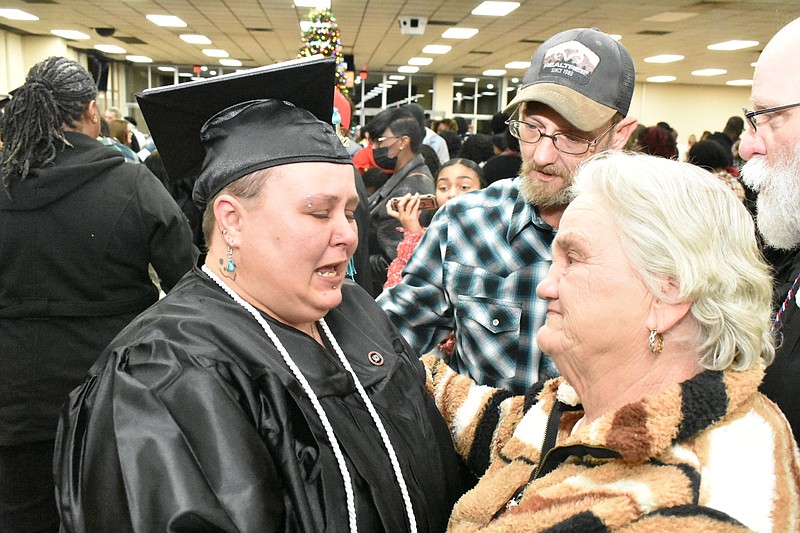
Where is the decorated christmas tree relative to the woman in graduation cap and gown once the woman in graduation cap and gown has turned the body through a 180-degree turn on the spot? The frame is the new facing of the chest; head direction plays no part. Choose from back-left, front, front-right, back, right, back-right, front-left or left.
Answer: front-right

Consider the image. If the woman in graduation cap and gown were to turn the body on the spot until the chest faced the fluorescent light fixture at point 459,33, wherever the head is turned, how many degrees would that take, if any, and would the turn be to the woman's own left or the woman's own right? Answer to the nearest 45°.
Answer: approximately 135° to the woman's own left

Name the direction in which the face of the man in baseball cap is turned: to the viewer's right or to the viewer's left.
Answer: to the viewer's left

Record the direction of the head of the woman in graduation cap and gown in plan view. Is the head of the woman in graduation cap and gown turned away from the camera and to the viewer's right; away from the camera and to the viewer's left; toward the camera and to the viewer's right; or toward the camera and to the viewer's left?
toward the camera and to the viewer's right

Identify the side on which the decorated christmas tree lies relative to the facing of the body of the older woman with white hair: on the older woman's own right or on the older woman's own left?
on the older woman's own right

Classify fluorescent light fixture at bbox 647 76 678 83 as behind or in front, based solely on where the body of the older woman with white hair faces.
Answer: behind

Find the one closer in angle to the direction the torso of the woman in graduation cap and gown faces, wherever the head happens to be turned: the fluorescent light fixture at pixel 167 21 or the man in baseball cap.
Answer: the man in baseball cap

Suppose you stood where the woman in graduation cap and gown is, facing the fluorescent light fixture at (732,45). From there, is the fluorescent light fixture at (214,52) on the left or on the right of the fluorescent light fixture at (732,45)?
left

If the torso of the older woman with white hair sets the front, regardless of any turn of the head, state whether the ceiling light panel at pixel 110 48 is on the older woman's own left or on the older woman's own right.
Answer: on the older woman's own right

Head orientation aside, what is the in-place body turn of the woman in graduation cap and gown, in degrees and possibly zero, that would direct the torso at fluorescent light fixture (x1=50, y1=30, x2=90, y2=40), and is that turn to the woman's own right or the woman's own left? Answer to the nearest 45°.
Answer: approximately 135° to the woman's own left

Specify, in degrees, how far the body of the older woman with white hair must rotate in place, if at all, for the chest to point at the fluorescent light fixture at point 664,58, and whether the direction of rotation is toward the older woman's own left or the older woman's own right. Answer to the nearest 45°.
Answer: approximately 135° to the older woman's own right

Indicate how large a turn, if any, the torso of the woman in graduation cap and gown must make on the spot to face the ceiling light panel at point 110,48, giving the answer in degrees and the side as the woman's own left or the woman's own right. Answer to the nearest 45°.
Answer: approximately 135° to the woman's own left

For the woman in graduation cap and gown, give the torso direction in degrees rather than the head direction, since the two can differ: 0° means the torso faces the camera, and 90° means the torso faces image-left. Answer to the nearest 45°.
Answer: approximately 315°
